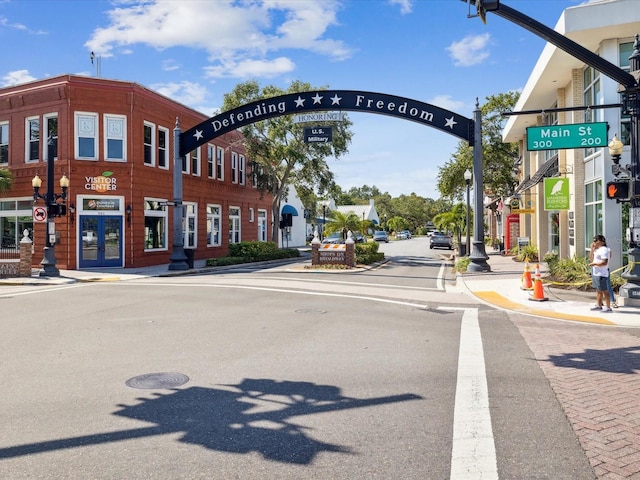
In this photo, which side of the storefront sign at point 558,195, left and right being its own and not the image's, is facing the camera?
front

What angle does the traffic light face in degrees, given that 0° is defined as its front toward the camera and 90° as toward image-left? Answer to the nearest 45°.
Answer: approximately 45°

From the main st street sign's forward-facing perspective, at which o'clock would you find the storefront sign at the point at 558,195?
The storefront sign is roughly at 6 o'clock from the main st street sign.

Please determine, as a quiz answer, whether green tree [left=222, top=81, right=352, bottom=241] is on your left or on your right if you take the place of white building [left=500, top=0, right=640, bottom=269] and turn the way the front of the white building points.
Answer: on your right

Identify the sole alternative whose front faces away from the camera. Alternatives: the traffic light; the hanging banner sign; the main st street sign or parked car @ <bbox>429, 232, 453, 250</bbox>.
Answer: the parked car

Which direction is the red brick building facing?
toward the camera

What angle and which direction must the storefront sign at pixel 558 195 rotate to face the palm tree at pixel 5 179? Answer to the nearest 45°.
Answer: approximately 90° to its right

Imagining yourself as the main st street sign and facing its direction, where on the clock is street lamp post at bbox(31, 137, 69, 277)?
The street lamp post is roughly at 3 o'clock from the main st street sign.

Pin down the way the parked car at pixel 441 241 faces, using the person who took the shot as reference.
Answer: facing away from the viewer

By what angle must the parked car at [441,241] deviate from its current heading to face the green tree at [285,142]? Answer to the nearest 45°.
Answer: approximately 135° to its left
